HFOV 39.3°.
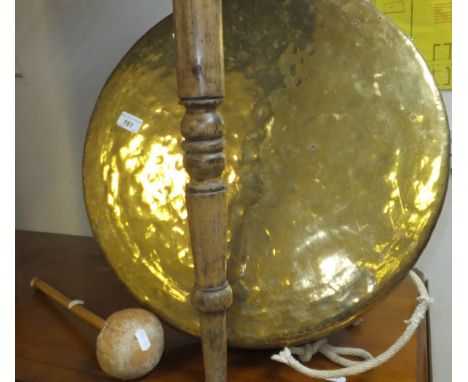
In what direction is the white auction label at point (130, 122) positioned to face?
toward the camera

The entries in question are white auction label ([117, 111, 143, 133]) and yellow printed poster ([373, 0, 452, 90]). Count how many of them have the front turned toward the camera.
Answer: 2

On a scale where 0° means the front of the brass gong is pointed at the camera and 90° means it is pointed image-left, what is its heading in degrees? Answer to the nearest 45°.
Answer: approximately 0°
